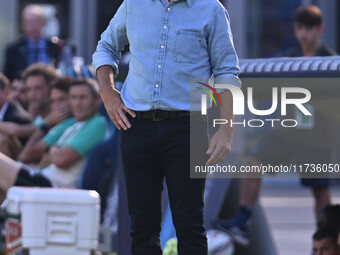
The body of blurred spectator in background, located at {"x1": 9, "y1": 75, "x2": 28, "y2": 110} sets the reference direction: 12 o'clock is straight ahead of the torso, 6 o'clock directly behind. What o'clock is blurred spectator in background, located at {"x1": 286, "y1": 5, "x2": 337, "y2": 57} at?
blurred spectator in background, located at {"x1": 286, "y1": 5, "x2": 337, "y2": 57} is roughly at 9 o'clock from blurred spectator in background, located at {"x1": 9, "y1": 75, "x2": 28, "y2": 110}.

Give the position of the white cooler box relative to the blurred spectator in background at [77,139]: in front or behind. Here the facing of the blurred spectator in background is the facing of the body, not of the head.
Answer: in front

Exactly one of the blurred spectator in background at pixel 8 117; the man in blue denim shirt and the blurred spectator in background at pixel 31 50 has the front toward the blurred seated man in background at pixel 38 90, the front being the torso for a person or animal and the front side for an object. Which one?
the blurred spectator in background at pixel 31 50

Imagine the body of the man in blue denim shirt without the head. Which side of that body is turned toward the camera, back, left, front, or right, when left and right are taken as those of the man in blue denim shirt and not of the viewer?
front

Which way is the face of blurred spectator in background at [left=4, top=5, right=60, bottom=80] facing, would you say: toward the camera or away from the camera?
toward the camera

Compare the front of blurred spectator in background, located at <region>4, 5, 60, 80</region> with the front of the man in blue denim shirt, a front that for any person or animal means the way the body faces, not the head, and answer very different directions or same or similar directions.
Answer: same or similar directions

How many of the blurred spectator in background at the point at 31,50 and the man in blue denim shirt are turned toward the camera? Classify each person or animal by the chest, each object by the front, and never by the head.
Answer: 2

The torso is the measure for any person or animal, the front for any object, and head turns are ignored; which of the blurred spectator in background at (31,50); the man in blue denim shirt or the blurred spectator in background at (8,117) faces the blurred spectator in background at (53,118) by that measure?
the blurred spectator in background at (31,50)
